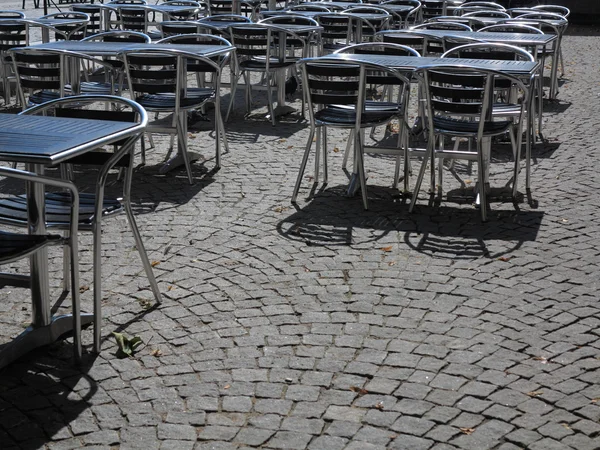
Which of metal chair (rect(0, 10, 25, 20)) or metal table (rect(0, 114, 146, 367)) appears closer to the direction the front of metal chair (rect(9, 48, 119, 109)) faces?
the metal chair

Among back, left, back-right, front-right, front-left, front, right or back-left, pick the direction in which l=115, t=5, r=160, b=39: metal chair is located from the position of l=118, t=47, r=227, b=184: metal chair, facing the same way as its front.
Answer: front-left

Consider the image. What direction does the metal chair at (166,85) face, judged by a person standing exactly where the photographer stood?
facing away from the viewer and to the right of the viewer

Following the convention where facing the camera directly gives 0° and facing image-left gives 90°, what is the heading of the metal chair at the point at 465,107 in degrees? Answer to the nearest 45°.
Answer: approximately 225°

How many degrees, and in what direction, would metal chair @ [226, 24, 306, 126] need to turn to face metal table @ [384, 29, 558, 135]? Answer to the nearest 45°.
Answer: approximately 45° to its right

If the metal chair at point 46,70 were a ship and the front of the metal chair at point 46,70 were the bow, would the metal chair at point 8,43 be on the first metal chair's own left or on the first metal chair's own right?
on the first metal chair's own left

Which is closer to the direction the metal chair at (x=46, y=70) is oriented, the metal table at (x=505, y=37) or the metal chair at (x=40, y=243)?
the metal table

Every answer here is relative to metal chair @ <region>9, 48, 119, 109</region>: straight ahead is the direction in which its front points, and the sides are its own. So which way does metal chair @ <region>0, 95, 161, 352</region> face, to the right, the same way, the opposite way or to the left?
the opposite way

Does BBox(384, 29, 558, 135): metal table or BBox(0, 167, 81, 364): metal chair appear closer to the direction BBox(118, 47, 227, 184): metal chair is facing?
the metal table

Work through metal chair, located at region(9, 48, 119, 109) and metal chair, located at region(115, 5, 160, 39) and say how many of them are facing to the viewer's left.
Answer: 0

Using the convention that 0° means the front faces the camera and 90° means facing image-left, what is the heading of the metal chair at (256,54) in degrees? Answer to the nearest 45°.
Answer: approximately 225°

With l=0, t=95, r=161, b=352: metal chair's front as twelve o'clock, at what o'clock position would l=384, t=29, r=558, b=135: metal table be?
The metal table is roughly at 6 o'clock from the metal chair.

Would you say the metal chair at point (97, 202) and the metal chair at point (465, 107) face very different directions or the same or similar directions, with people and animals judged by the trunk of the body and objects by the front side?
very different directions

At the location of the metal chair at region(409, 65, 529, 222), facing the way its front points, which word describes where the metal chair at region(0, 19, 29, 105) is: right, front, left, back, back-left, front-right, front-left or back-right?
left

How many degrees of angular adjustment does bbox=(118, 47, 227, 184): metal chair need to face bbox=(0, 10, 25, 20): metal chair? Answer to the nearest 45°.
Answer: approximately 45° to its left

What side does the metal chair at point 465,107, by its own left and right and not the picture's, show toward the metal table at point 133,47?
left

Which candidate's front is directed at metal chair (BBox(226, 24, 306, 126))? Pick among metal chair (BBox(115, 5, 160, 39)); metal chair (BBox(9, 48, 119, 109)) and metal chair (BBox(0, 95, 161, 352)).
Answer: metal chair (BBox(9, 48, 119, 109))
